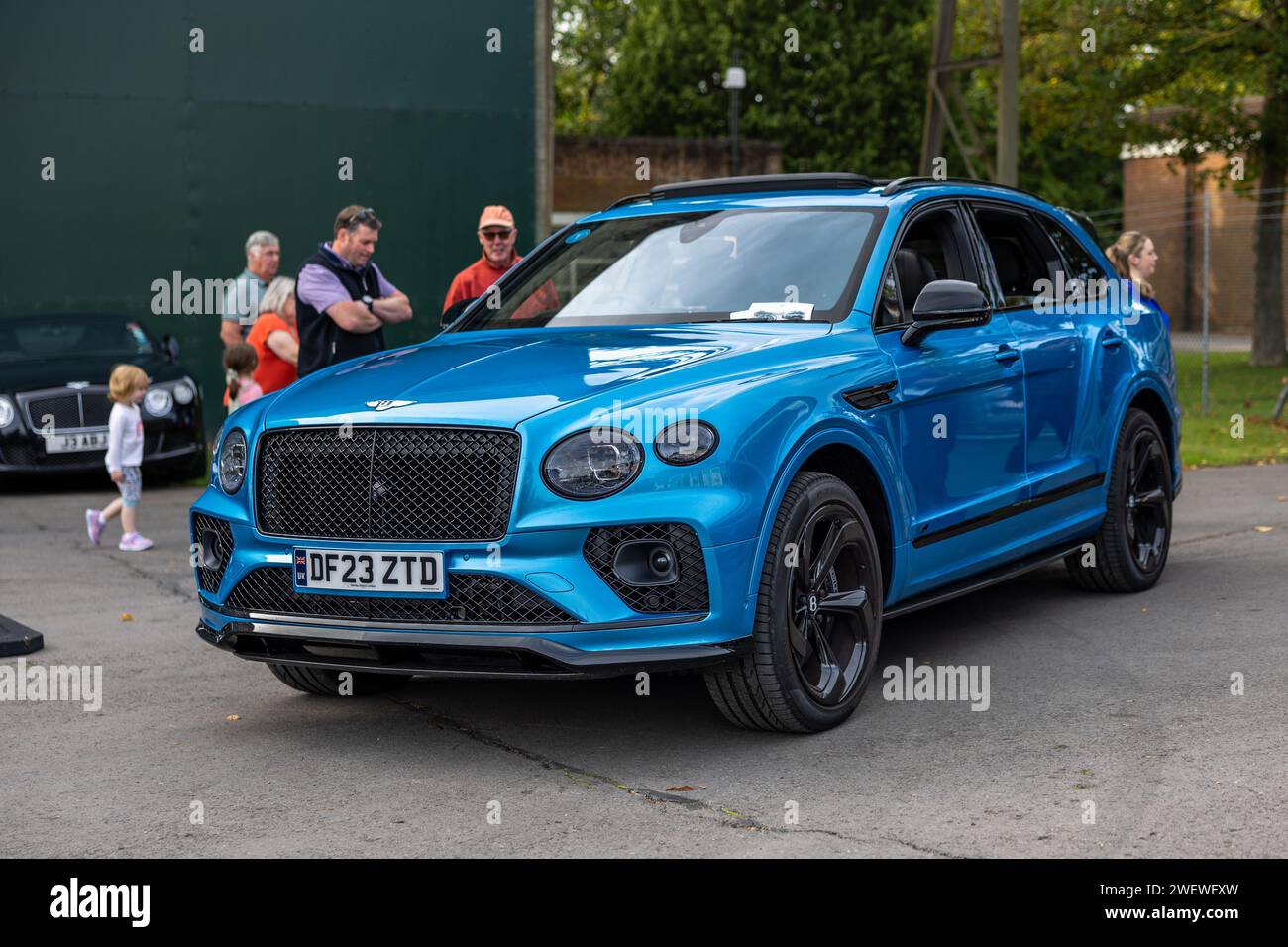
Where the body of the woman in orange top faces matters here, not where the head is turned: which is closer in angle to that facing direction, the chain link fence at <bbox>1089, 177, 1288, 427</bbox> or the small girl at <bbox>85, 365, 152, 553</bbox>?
the chain link fence

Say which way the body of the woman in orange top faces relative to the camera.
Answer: to the viewer's right

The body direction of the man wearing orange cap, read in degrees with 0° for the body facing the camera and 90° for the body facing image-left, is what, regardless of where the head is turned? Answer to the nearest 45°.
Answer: approximately 0°

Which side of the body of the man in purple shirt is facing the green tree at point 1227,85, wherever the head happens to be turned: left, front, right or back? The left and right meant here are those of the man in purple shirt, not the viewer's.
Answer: left

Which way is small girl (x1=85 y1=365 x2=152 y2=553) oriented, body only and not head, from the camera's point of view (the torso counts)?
to the viewer's right

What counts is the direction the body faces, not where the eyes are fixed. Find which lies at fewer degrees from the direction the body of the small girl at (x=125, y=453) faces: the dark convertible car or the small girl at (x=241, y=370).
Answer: the small girl

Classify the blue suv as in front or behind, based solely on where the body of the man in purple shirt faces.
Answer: in front

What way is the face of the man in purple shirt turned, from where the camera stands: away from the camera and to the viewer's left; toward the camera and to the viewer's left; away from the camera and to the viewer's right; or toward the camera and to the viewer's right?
toward the camera and to the viewer's right
